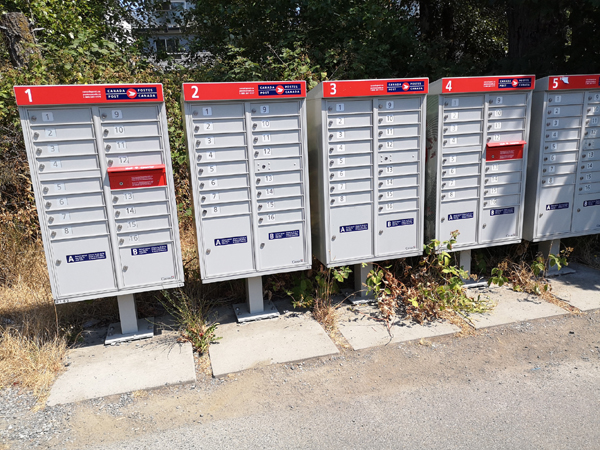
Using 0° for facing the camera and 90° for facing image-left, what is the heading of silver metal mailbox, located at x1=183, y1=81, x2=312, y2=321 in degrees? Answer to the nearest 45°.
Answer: approximately 0°

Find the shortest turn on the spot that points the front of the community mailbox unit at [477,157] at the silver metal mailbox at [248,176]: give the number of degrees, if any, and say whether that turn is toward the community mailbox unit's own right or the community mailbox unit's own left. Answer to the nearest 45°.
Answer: approximately 45° to the community mailbox unit's own right

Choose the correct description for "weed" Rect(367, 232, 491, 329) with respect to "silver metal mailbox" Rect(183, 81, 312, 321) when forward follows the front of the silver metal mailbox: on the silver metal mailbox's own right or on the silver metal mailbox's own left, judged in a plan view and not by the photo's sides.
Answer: on the silver metal mailbox's own left

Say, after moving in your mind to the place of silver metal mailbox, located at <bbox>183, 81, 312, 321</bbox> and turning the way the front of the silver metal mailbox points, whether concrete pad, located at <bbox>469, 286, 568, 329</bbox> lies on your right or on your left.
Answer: on your left

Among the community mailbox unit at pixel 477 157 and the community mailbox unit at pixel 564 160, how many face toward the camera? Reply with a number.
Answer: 2

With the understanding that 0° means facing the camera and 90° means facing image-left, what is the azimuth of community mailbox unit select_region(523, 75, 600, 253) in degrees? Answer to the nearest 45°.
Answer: approximately 0°
